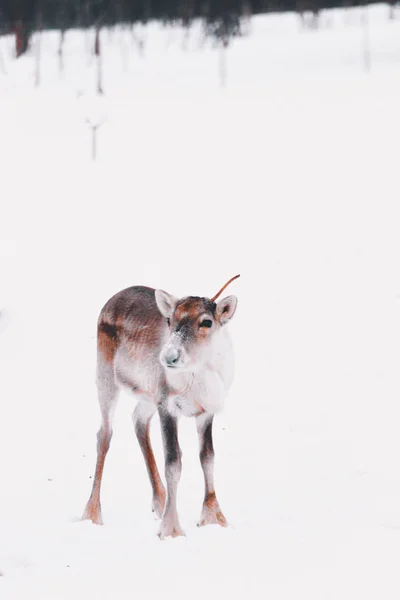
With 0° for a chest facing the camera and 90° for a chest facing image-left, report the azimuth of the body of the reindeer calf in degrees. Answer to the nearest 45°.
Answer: approximately 315°
